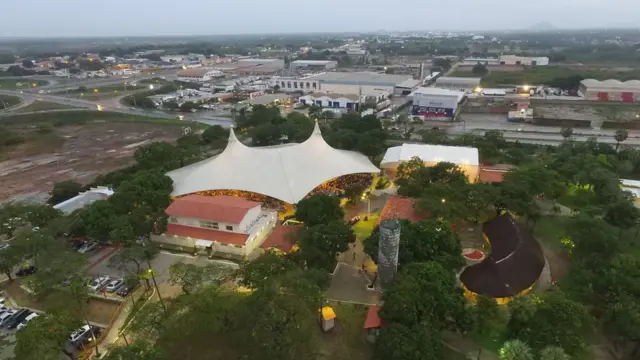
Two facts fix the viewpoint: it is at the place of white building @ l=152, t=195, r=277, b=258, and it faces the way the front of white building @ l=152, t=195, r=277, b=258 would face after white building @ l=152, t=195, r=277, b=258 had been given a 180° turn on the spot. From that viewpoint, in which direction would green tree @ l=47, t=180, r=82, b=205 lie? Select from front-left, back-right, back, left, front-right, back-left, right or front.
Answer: front-left

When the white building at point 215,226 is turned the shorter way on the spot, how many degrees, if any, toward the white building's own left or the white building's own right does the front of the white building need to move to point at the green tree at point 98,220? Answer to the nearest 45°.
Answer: approximately 90° to the white building's own right

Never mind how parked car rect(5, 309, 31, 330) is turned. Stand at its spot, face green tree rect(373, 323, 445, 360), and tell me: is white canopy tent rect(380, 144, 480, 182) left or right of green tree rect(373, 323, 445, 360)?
left

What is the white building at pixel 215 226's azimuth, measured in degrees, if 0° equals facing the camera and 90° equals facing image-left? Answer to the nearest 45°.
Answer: approximately 0°

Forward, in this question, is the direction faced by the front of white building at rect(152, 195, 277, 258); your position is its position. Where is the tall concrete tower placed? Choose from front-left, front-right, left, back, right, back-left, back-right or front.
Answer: front-left

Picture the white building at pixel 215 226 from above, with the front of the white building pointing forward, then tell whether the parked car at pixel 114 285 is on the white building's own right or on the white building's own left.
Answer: on the white building's own right

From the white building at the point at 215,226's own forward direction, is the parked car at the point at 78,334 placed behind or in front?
in front

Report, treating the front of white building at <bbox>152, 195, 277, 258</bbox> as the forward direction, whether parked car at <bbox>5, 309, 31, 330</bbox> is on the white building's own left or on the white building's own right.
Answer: on the white building's own right

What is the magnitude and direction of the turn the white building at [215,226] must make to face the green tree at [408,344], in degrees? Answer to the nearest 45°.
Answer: approximately 45° to its left

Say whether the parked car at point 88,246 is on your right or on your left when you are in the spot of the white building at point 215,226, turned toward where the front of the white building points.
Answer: on your right

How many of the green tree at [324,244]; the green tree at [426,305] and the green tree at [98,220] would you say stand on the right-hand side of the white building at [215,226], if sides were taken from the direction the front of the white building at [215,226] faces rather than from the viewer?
1

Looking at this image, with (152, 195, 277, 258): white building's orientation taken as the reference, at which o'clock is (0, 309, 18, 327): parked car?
The parked car is roughly at 2 o'clock from the white building.
